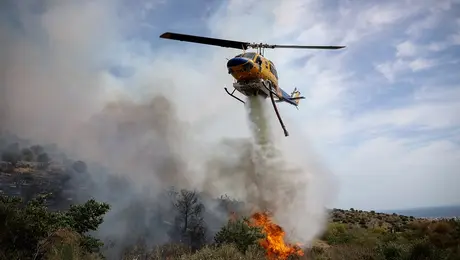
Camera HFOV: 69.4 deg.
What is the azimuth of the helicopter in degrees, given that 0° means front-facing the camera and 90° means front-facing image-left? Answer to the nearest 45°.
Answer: approximately 45°

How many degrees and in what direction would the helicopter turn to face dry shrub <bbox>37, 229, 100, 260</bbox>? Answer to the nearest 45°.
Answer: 0° — it already faces it

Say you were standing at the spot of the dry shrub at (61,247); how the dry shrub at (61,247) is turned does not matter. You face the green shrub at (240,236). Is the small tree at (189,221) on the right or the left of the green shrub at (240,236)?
left

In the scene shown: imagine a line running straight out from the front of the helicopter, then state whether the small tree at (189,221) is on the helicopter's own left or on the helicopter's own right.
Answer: on the helicopter's own right

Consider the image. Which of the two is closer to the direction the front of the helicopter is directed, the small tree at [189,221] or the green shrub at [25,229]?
the green shrub
